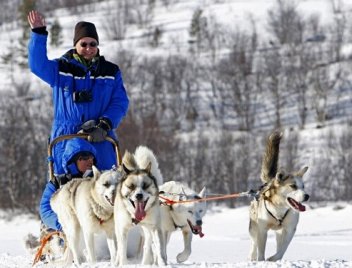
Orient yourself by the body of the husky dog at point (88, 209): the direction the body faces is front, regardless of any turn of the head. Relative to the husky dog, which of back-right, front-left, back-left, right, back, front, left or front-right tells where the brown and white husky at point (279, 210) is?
front-left

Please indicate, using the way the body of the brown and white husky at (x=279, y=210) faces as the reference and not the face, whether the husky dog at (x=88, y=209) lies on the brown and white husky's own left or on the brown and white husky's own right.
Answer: on the brown and white husky's own right

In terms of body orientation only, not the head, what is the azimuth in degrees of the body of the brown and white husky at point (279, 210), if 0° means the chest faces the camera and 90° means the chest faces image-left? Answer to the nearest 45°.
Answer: approximately 315°

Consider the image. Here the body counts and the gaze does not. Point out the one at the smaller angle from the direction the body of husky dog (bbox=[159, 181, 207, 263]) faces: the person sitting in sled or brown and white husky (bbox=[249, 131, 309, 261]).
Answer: the brown and white husky

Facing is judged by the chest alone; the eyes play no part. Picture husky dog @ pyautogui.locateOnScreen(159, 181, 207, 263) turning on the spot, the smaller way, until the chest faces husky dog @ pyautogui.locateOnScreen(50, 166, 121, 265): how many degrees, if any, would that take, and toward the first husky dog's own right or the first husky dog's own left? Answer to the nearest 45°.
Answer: approximately 90° to the first husky dog's own right

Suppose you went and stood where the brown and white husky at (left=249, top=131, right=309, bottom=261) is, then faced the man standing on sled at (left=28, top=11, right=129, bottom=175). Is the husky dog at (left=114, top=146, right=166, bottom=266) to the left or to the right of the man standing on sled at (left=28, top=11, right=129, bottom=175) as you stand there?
left

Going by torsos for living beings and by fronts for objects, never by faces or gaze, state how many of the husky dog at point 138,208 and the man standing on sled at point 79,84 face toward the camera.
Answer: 2

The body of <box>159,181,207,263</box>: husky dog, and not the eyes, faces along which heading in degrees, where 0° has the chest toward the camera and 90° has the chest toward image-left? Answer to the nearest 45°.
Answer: approximately 315°

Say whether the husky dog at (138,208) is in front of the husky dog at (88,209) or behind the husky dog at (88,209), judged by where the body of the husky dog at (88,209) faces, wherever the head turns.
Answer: in front

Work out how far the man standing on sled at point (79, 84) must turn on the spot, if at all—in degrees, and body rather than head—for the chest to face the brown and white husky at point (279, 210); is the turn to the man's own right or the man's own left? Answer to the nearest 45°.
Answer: approximately 90° to the man's own left

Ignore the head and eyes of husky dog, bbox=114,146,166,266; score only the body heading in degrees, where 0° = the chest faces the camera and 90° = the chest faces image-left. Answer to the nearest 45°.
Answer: approximately 0°

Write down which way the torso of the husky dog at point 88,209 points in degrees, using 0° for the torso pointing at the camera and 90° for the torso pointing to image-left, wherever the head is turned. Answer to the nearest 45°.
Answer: approximately 315°
